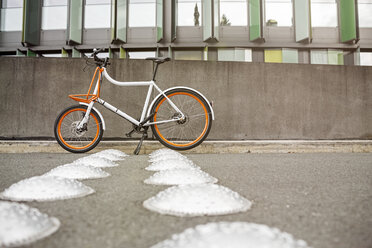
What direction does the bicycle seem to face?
to the viewer's left

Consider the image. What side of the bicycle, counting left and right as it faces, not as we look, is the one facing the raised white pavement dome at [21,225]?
left

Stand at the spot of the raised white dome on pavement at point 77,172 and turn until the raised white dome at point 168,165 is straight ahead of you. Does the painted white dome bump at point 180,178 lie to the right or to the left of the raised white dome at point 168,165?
right

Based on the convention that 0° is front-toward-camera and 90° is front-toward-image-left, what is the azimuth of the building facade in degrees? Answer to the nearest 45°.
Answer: approximately 0°

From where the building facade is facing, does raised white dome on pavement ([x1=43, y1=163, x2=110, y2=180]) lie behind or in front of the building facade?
in front

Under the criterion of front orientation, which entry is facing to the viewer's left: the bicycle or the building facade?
the bicycle

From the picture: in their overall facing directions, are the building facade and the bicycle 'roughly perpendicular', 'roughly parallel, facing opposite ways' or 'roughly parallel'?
roughly perpendicular

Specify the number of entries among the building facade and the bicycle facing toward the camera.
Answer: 1

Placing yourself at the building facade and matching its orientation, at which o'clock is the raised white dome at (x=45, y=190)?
The raised white dome is roughly at 12 o'clock from the building facade.

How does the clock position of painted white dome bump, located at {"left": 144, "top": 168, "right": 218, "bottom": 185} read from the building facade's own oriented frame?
The painted white dome bump is roughly at 12 o'clock from the building facade.

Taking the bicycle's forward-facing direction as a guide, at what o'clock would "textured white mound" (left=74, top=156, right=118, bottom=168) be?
The textured white mound is roughly at 10 o'clock from the bicycle.

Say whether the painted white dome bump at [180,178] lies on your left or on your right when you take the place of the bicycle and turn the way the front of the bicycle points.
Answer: on your left

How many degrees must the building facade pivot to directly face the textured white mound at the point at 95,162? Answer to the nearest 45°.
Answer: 0° — it already faces it

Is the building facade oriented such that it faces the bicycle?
yes
